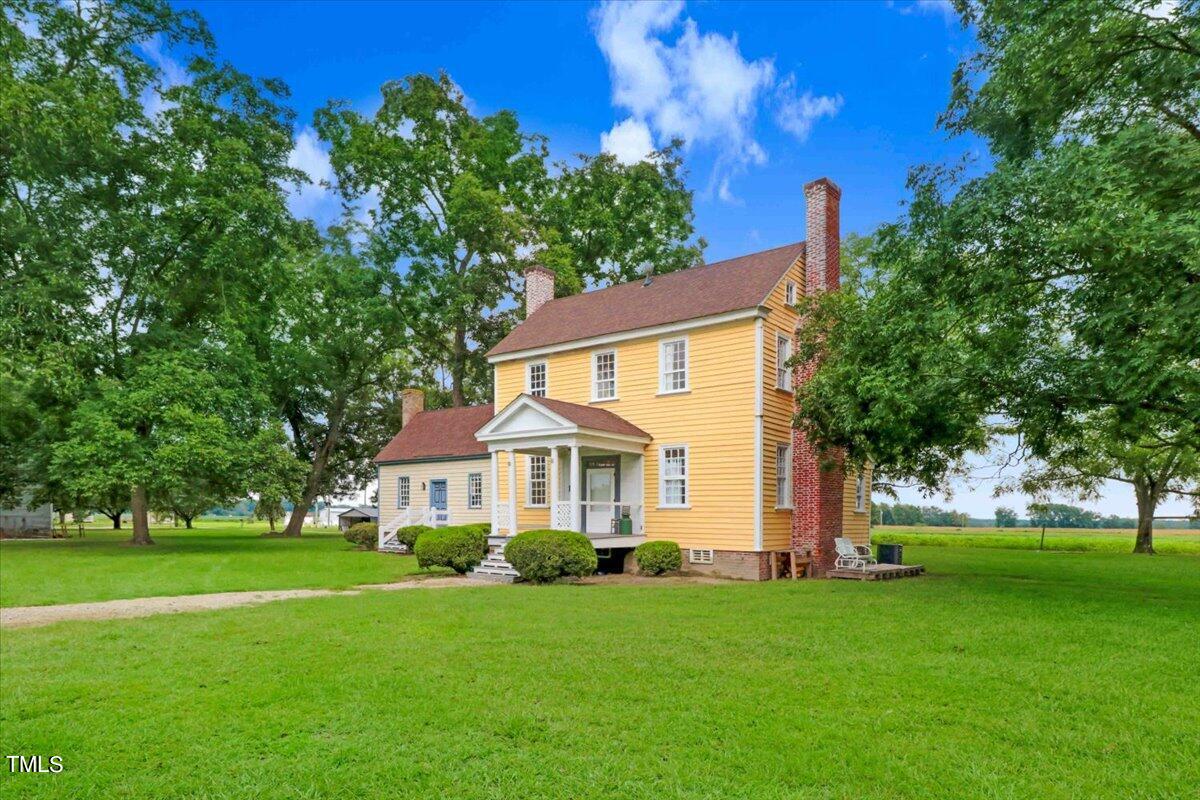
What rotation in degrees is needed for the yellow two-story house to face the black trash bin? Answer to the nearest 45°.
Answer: approximately 135° to its left

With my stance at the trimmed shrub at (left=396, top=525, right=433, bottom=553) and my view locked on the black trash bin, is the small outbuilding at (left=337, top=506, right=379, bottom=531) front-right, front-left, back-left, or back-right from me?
back-left

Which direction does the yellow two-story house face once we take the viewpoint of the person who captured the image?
facing the viewer and to the left of the viewer

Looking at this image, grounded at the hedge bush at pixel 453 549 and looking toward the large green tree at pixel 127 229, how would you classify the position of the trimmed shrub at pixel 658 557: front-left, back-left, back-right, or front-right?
back-right

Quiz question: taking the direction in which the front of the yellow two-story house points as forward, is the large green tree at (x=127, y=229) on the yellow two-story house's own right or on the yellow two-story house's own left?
on the yellow two-story house's own right

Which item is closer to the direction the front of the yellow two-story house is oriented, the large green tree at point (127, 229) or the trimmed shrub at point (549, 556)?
the trimmed shrub

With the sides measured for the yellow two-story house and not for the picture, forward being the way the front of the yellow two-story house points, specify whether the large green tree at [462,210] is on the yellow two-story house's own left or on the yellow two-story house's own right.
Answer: on the yellow two-story house's own right
